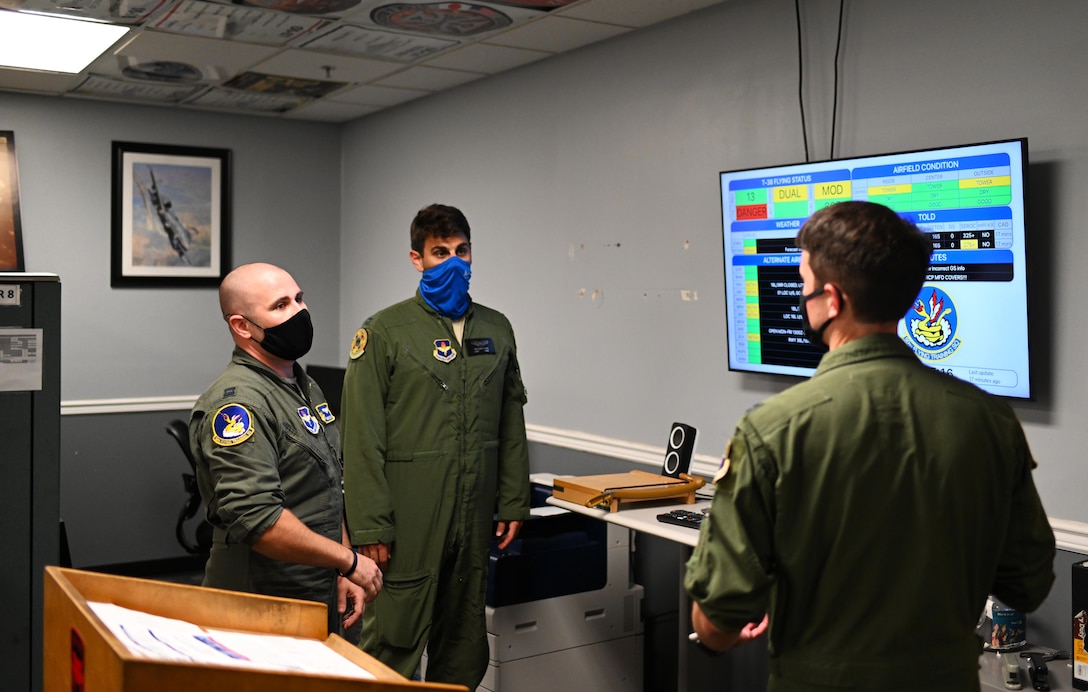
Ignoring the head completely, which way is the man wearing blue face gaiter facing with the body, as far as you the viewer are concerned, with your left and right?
facing the viewer and to the right of the viewer

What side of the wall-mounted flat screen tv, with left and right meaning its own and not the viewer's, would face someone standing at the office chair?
right

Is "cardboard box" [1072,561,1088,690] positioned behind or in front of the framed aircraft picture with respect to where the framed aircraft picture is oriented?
in front

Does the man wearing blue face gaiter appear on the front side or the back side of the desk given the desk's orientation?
on the front side

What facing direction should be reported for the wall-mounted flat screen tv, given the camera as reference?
facing the viewer and to the left of the viewer

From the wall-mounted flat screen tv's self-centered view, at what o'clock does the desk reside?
The desk is roughly at 2 o'clock from the wall-mounted flat screen tv.

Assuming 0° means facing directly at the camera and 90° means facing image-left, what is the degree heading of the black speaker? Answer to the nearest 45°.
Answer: approximately 45°

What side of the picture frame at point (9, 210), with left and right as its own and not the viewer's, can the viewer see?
front

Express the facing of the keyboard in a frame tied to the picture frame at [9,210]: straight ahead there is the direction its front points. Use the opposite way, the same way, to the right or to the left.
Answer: to the right

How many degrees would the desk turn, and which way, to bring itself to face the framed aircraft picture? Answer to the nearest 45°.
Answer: approximately 90° to its right

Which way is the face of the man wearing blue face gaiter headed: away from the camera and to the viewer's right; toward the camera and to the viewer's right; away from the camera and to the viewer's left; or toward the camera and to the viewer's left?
toward the camera and to the viewer's right
